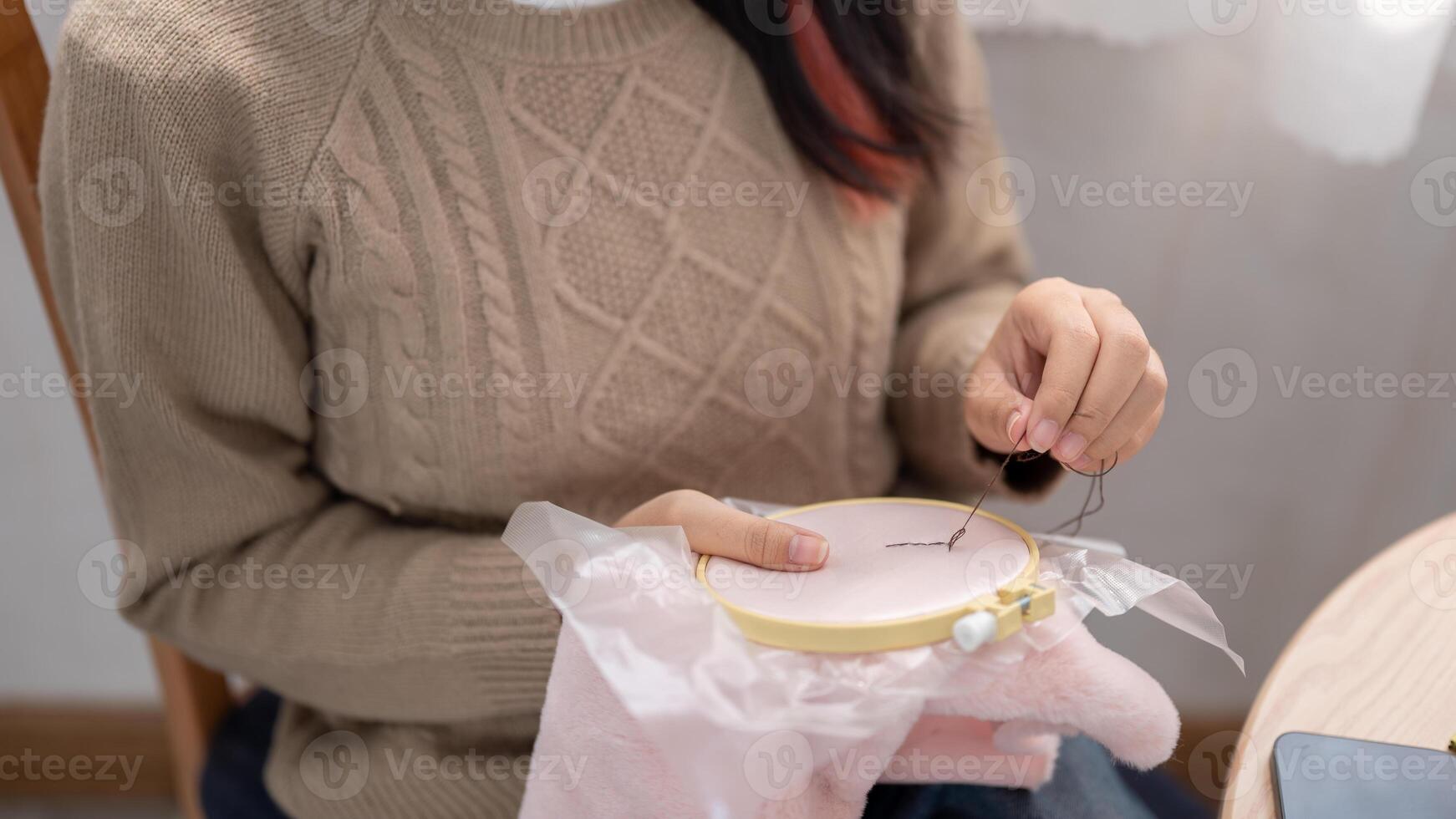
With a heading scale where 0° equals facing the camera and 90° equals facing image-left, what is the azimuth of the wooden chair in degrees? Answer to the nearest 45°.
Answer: approximately 315°

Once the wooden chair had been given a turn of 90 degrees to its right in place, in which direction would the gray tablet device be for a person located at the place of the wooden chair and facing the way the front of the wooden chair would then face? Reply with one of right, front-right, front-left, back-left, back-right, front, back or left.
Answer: left
